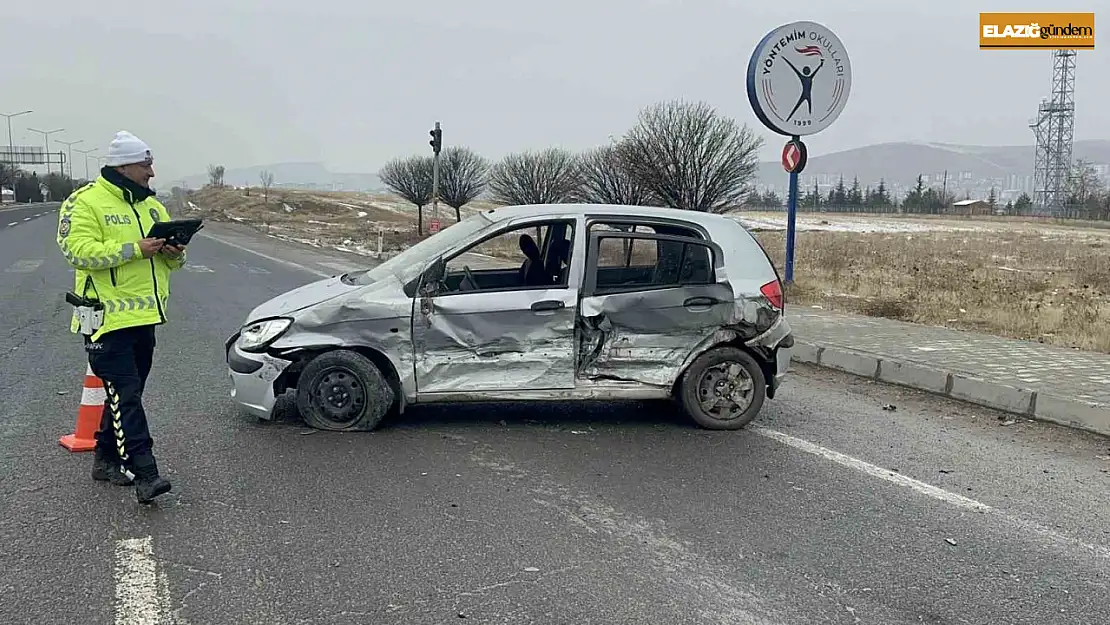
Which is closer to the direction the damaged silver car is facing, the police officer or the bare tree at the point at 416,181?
the police officer

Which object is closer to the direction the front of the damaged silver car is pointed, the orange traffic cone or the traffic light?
the orange traffic cone

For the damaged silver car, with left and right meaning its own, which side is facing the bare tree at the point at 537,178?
right

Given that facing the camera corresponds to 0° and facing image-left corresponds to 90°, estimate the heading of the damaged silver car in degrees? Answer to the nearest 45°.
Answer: approximately 90°

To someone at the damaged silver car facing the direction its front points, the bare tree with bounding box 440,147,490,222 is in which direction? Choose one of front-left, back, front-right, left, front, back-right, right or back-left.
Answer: right

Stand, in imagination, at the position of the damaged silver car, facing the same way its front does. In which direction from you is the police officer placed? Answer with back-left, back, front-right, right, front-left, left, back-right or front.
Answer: front-left

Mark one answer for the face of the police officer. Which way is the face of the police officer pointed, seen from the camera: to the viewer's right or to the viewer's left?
to the viewer's right

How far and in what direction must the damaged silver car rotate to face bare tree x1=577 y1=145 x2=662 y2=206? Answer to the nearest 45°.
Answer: approximately 90° to its right

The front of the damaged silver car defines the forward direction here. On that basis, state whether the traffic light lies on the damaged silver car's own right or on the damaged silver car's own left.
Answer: on the damaged silver car's own right

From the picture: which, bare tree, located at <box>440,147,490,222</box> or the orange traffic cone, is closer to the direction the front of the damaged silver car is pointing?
the orange traffic cone
